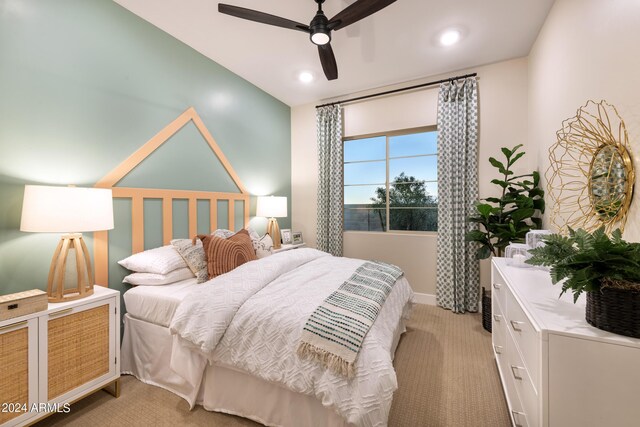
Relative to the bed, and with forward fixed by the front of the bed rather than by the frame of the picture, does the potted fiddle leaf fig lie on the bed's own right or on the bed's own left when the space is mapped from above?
on the bed's own left

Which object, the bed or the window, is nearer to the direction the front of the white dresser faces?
the bed

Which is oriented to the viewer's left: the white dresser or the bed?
the white dresser

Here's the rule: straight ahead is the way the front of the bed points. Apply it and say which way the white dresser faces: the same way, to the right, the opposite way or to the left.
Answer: the opposite way

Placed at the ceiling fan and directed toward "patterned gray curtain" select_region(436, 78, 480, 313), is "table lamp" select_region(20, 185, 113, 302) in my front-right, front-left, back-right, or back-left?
back-left

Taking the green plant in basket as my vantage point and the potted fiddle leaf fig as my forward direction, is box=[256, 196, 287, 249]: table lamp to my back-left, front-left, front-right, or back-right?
front-left

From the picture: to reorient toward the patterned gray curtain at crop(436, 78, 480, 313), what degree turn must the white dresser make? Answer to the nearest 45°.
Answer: approximately 45° to its right

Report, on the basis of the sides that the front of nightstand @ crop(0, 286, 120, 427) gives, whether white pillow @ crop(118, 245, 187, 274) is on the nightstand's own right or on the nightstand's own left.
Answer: on the nightstand's own left

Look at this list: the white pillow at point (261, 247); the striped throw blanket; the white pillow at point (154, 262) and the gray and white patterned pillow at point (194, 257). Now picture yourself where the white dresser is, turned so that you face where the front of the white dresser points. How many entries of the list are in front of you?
4

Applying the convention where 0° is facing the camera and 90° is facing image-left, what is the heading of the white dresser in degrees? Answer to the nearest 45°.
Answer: approximately 90°

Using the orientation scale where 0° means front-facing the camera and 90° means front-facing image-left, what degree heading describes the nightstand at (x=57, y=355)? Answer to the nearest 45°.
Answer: approximately 315°

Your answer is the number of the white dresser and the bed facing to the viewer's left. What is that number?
1
